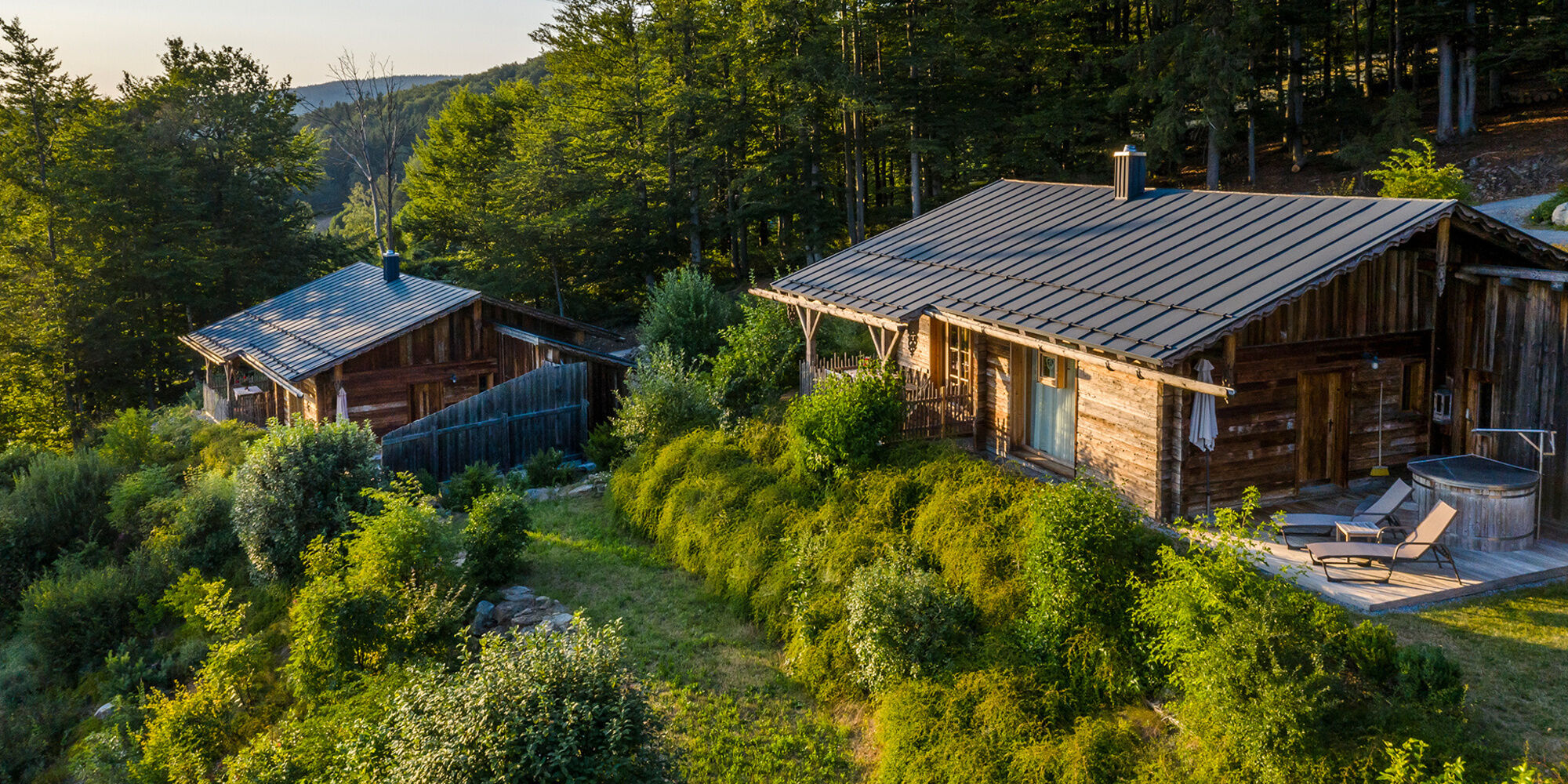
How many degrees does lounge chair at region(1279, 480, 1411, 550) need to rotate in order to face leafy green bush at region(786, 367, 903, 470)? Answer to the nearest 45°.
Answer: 0° — it already faces it

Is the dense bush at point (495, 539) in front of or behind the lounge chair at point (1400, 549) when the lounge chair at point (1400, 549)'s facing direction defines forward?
in front

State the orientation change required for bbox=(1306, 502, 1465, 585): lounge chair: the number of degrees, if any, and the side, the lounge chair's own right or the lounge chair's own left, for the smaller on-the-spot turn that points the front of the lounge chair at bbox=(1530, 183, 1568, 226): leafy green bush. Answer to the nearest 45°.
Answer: approximately 90° to the lounge chair's own right

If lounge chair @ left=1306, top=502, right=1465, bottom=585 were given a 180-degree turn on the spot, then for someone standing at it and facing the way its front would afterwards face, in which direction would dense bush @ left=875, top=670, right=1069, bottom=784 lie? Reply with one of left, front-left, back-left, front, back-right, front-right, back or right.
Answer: back-right

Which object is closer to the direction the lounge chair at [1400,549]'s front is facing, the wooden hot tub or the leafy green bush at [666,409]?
the leafy green bush

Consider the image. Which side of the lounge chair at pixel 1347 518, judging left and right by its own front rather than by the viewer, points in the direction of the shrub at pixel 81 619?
front

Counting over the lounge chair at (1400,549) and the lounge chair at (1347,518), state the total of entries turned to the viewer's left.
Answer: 2

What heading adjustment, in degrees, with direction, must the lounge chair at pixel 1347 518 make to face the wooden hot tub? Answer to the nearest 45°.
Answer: approximately 180°

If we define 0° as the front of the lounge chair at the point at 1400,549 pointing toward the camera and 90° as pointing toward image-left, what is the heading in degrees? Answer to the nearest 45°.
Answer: approximately 90°

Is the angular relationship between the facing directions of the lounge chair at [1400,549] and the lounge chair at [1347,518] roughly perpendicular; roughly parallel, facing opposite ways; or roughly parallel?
roughly parallel

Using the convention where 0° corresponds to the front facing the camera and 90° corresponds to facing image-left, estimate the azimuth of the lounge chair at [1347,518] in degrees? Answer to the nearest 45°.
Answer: approximately 90°
